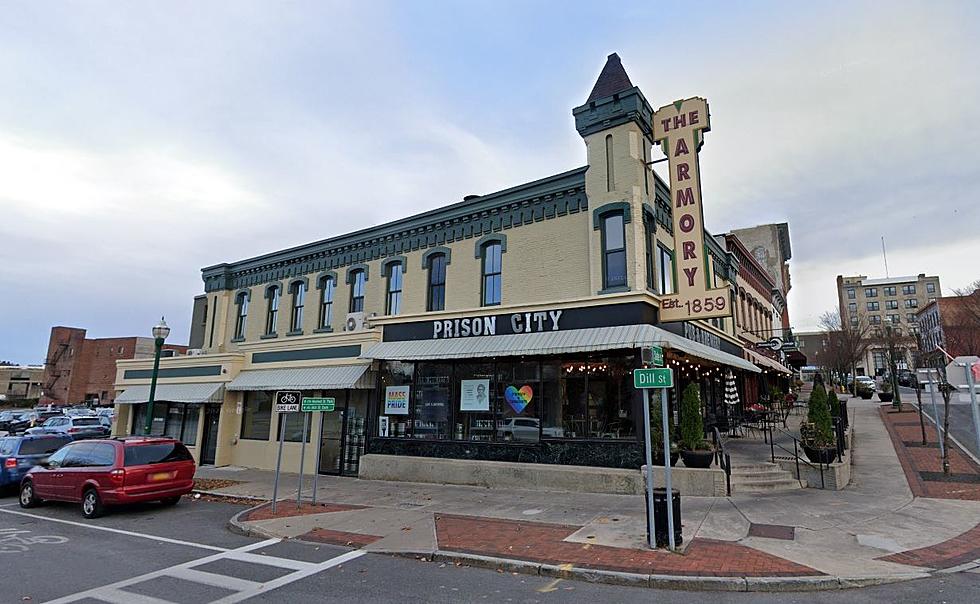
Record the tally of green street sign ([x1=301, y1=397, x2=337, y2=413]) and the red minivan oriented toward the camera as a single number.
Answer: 1

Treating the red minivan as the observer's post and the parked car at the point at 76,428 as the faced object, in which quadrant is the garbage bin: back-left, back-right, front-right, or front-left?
back-right

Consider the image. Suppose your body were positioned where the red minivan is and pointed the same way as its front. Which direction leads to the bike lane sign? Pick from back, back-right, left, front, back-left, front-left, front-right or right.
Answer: back

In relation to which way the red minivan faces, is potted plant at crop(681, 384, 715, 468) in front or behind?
behind

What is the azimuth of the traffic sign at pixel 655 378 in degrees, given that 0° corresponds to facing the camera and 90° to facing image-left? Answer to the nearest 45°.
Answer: approximately 0°

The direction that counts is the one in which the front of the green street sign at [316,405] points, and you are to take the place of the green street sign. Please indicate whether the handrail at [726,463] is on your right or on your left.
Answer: on your left

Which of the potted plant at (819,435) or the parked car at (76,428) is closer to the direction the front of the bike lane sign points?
the potted plant

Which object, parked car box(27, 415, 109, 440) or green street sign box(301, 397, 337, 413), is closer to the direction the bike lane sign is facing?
the green street sign

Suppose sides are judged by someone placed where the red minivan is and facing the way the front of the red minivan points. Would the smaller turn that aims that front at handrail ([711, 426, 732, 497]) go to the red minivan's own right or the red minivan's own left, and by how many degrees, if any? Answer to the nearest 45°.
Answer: approximately 180°

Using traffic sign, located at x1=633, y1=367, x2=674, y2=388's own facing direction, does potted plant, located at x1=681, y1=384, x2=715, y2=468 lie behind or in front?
behind

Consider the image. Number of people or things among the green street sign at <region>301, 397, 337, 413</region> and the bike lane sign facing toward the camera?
2
